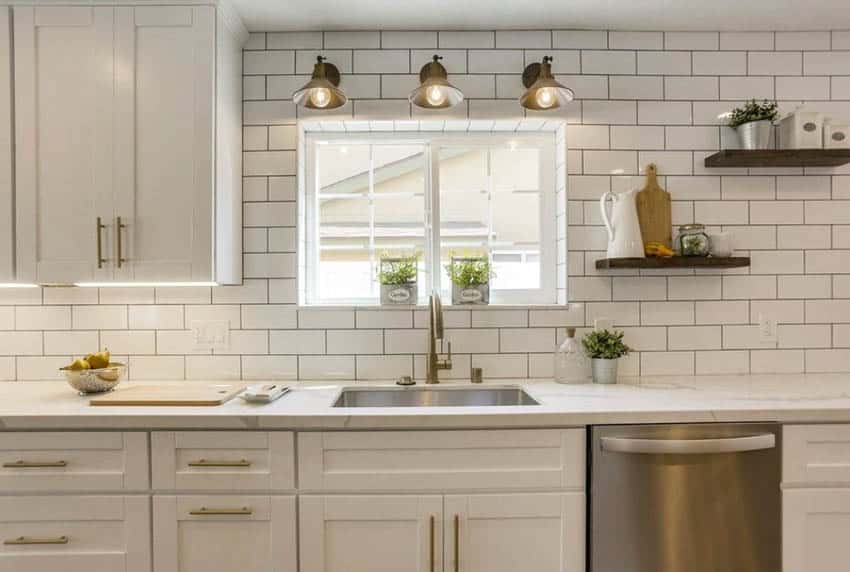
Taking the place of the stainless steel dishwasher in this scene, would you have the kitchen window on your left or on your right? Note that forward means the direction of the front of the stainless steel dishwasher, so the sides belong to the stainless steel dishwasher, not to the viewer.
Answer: on your right

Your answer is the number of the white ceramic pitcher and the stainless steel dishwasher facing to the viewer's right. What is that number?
1

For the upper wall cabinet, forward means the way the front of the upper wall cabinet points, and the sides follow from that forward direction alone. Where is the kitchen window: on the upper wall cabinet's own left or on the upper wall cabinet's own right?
on the upper wall cabinet's own left

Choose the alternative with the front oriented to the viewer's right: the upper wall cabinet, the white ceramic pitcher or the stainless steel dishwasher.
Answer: the white ceramic pitcher

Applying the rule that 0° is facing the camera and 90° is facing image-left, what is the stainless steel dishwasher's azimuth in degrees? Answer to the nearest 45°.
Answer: approximately 0°

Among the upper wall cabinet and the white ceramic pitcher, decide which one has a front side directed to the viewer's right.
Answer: the white ceramic pitcher

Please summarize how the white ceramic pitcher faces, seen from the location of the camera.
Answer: facing to the right of the viewer

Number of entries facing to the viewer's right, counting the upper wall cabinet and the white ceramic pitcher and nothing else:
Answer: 1

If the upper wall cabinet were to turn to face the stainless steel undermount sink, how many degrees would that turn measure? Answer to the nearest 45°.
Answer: approximately 90° to its left
